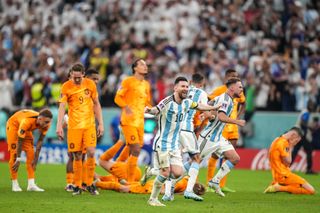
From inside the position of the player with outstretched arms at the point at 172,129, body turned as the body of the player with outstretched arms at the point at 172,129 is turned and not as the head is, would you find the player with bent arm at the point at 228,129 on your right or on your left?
on your left
